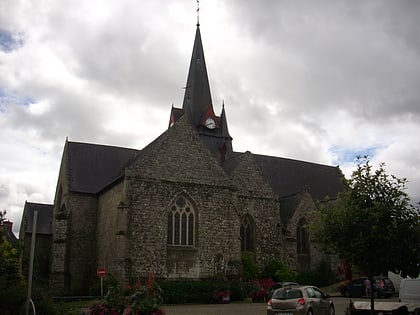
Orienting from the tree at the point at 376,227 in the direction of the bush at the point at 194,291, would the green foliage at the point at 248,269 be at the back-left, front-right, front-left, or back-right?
front-right

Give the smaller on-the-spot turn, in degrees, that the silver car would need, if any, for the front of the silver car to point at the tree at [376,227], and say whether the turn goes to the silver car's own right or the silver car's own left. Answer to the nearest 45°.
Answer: approximately 45° to the silver car's own right

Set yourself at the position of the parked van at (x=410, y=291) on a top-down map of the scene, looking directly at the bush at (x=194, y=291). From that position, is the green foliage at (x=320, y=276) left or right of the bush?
right

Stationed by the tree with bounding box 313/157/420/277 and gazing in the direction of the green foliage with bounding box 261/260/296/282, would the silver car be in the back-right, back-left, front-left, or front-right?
front-left

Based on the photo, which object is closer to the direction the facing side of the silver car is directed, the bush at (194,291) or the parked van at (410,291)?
the parked van

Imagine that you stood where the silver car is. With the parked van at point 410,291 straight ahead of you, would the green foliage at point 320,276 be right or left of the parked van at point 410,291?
left

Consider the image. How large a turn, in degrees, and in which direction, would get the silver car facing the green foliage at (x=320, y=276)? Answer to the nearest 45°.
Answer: approximately 45° to its left

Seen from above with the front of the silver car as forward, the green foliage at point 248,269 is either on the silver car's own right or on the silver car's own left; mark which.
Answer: on the silver car's own left

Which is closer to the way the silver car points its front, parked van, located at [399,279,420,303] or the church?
the parked van

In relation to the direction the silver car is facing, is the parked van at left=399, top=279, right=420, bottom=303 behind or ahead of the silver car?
ahead
